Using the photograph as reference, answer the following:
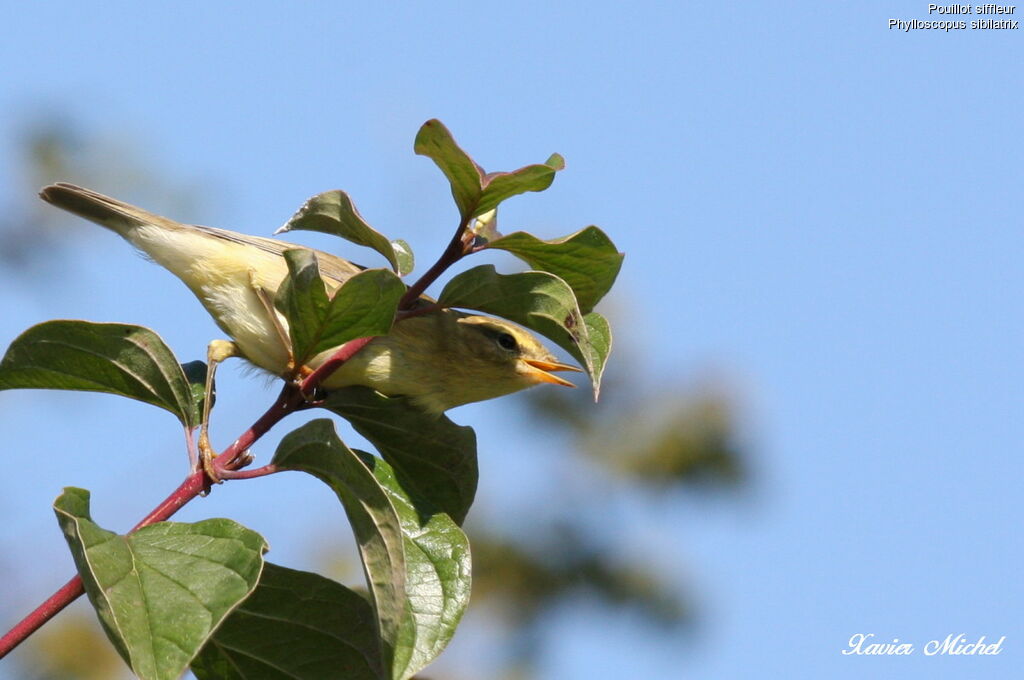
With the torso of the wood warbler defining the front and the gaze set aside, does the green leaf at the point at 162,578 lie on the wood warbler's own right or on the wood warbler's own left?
on the wood warbler's own right

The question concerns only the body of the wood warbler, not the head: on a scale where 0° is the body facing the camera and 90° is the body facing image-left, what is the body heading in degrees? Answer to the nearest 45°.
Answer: approximately 270°

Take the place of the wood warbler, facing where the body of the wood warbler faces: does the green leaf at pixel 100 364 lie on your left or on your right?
on your right

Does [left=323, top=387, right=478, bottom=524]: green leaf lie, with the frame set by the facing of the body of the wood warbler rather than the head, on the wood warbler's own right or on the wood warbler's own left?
on the wood warbler's own right

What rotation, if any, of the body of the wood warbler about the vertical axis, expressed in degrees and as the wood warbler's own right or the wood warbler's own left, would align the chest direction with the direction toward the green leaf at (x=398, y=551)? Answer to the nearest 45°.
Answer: approximately 90° to the wood warbler's own right

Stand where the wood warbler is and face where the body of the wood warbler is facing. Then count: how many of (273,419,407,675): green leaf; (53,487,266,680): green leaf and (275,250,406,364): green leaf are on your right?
3

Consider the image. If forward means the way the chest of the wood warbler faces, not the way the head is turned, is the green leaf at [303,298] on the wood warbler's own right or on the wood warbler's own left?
on the wood warbler's own right

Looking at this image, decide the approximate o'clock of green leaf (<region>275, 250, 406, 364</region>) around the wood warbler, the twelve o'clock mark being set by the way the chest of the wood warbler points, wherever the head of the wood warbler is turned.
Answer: The green leaf is roughly at 3 o'clock from the wood warbler.
